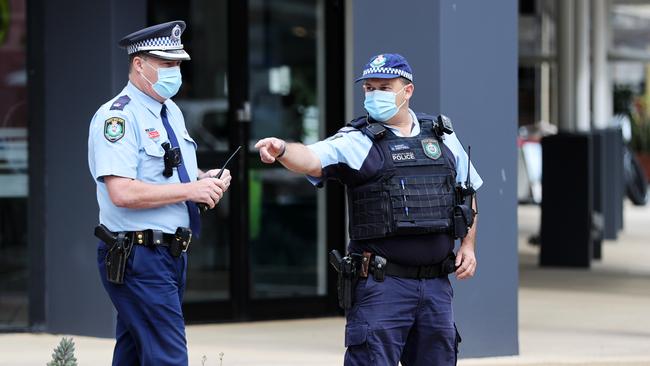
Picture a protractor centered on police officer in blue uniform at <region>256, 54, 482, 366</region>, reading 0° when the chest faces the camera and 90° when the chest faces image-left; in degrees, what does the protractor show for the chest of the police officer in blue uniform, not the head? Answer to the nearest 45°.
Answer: approximately 0°

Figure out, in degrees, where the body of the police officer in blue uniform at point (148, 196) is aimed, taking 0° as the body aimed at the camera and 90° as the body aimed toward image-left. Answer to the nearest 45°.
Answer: approximately 315°

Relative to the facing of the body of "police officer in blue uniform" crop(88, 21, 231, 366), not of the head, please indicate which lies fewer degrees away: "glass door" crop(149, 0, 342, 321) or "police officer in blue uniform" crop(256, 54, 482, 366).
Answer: the police officer in blue uniform

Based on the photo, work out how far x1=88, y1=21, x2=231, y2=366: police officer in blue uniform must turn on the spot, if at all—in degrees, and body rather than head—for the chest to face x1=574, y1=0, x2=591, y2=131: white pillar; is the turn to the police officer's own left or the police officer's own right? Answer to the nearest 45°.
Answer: approximately 90° to the police officer's own left

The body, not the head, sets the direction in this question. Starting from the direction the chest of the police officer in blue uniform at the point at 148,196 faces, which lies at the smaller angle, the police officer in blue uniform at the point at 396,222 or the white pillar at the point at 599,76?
the police officer in blue uniform

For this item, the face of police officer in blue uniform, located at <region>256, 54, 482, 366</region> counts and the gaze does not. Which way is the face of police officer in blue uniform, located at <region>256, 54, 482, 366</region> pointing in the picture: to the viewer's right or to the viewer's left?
to the viewer's left

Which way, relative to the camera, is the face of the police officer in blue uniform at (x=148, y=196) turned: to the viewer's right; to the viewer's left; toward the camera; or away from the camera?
to the viewer's right
